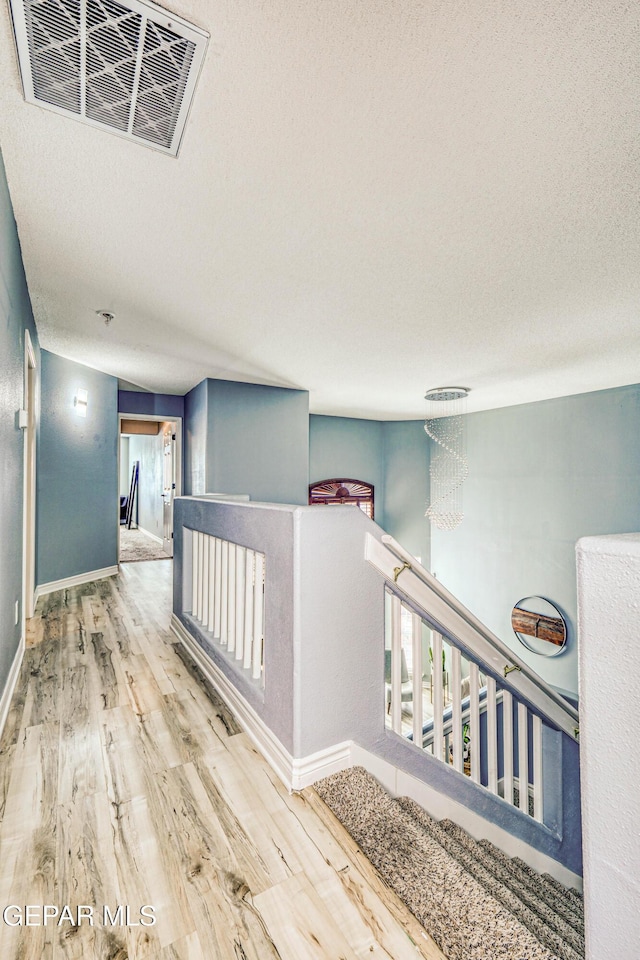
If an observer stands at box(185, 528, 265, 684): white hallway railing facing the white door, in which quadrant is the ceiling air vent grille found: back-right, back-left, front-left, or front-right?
back-left

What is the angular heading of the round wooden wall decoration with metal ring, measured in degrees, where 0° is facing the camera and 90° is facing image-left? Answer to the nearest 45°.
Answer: approximately 45°
